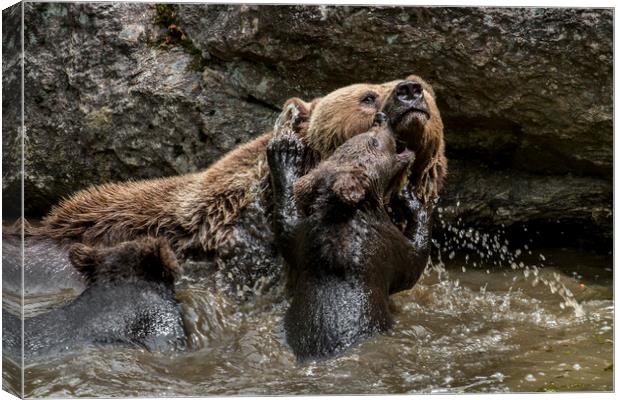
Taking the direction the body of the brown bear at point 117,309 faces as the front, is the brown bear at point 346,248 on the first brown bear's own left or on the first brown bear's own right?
on the first brown bear's own right

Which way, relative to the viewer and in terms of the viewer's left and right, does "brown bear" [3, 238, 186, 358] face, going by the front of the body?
facing away from the viewer and to the right of the viewer

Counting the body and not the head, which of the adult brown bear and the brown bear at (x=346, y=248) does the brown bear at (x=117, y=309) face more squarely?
the adult brown bear

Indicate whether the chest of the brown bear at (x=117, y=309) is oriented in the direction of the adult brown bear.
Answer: yes
